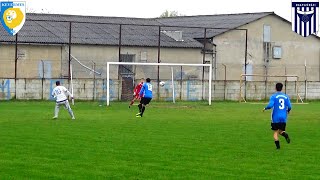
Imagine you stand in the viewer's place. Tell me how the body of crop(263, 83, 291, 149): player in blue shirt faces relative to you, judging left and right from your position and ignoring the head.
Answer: facing away from the viewer and to the left of the viewer
